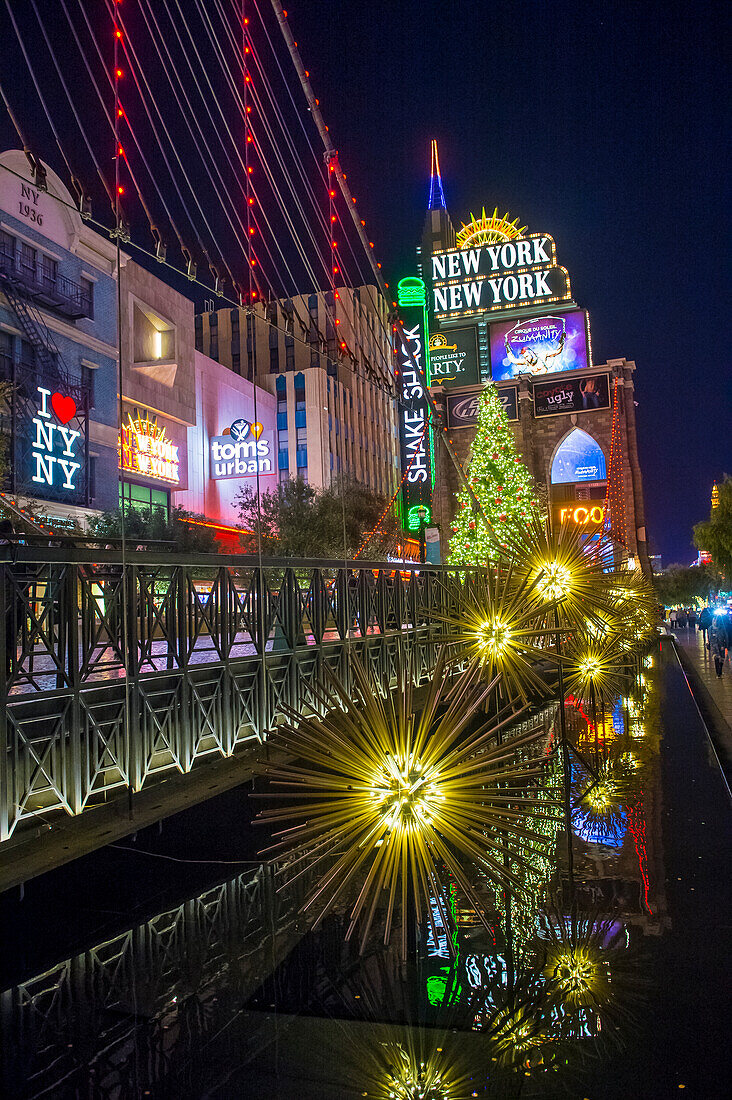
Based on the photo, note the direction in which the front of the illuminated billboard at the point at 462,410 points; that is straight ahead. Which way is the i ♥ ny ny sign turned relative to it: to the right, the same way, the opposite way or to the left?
to the left

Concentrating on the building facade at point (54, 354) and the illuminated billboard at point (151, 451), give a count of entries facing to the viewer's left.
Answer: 0

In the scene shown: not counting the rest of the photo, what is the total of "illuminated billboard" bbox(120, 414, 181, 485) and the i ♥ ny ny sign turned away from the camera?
0

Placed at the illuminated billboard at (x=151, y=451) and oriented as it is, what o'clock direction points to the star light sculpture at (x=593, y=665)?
The star light sculpture is roughly at 1 o'clock from the illuminated billboard.

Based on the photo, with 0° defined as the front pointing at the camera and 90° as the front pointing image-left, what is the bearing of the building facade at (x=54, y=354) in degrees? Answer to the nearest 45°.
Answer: approximately 315°

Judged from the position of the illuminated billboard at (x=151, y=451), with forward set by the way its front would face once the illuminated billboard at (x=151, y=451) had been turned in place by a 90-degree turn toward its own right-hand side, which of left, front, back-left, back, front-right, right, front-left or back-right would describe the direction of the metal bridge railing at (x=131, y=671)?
front-left

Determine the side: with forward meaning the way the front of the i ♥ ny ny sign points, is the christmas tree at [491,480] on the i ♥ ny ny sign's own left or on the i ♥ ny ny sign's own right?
on the i ♥ ny ny sign's own left

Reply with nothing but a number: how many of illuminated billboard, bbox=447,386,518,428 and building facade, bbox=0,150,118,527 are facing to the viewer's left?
0

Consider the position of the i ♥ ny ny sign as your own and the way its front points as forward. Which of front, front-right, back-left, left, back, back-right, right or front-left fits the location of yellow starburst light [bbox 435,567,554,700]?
front-right

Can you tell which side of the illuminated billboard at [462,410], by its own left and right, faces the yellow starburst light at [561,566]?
front

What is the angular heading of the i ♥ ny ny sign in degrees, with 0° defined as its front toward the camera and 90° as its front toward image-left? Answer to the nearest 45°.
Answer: approximately 315°

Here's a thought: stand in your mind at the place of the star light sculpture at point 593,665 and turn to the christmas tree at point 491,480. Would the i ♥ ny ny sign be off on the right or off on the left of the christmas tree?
left

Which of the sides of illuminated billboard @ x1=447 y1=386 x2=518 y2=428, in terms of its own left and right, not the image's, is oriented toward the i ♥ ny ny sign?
front

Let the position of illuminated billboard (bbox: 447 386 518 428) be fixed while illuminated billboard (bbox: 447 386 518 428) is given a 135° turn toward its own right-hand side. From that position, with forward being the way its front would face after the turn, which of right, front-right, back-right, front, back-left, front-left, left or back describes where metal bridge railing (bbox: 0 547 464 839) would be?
back-left

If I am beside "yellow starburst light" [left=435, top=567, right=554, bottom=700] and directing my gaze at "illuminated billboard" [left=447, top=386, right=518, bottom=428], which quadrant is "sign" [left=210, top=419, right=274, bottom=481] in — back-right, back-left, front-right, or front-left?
front-left

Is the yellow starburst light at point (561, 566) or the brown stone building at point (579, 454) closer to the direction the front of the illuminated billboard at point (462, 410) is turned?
the yellow starburst light

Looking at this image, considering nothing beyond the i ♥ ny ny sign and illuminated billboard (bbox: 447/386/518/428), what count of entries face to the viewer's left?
0

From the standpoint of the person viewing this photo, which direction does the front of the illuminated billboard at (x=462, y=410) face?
facing the viewer
